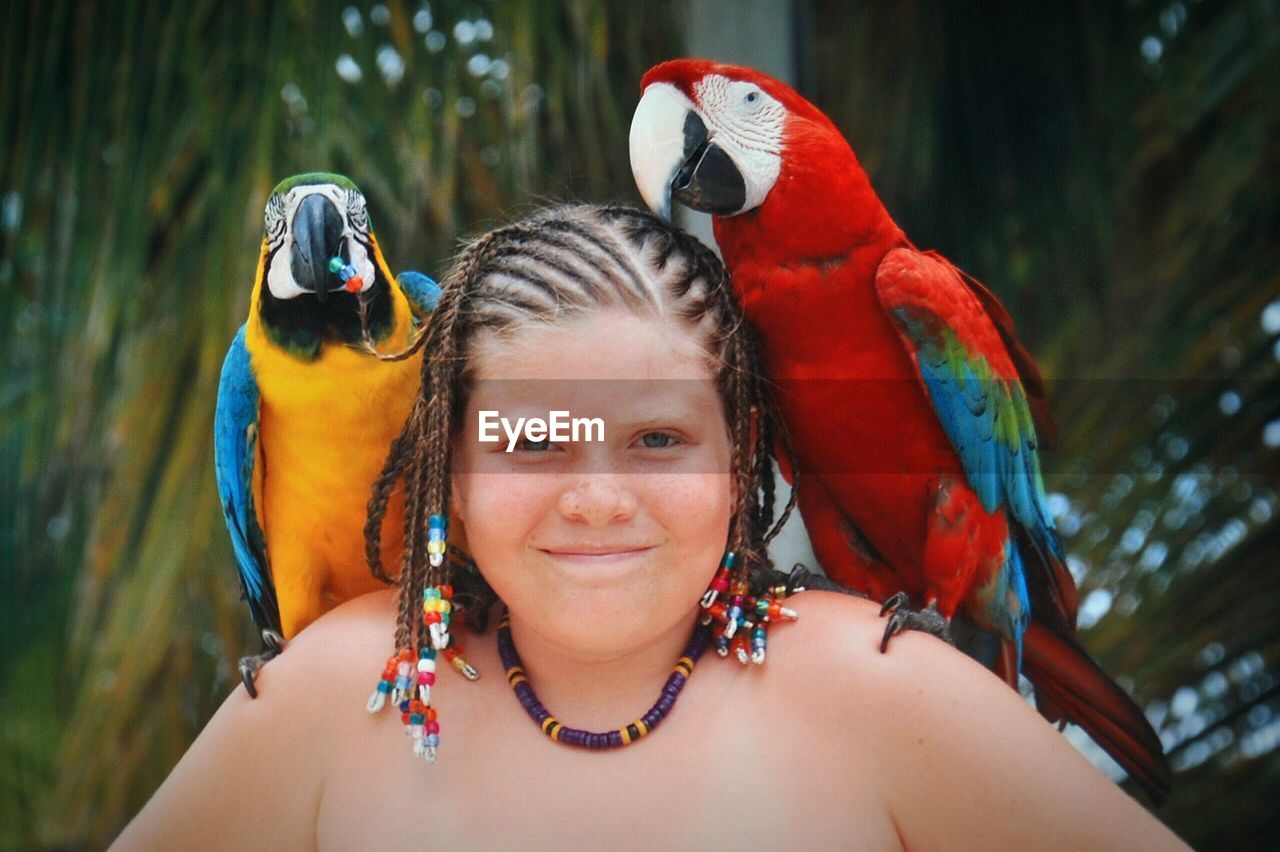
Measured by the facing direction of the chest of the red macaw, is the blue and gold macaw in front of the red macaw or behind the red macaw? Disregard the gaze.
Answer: in front

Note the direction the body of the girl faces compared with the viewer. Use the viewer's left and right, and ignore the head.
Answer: facing the viewer

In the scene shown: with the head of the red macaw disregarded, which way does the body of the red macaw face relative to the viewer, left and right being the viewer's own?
facing the viewer and to the left of the viewer

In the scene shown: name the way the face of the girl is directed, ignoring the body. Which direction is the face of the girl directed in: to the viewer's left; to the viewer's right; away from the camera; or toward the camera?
toward the camera

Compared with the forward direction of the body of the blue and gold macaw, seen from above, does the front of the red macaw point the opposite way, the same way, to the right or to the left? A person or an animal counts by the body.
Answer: to the right

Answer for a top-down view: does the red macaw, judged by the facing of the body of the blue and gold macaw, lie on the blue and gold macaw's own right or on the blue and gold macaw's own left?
on the blue and gold macaw's own left

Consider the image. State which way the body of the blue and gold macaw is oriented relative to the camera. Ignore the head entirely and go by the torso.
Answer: toward the camera
